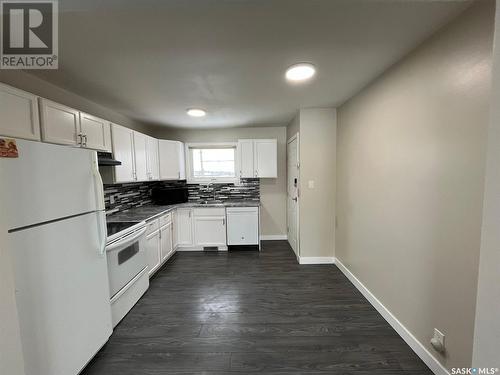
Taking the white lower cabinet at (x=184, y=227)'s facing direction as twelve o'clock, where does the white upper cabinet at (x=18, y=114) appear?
The white upper cabinet is roughly at 1 o'clock from the white lower cabinet.

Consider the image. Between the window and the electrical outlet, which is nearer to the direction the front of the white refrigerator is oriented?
the electrical outlet

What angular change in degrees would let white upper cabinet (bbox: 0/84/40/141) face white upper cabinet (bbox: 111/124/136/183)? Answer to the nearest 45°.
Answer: approximately 90° to its left

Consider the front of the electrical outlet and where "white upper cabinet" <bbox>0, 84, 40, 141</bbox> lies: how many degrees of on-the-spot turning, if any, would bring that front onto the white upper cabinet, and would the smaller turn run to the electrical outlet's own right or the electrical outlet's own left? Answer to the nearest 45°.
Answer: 0° — it already faces it

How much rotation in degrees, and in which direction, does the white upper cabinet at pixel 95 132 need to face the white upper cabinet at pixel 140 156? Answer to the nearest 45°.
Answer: approximately 90° to its left

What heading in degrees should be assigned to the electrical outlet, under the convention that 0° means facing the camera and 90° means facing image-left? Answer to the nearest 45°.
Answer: approximately 45°

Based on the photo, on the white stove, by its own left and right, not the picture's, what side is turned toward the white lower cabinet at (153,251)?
left

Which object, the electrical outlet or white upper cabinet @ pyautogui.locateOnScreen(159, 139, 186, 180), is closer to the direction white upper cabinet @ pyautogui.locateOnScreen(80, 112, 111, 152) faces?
the electrical outlet

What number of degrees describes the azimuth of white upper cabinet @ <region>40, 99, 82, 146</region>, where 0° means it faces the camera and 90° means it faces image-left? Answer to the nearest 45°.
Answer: approximately 315°

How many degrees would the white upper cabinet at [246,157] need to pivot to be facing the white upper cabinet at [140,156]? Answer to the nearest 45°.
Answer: approximately 45° to its right

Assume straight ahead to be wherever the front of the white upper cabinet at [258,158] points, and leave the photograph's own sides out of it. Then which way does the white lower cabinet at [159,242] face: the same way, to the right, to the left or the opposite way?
to the left
